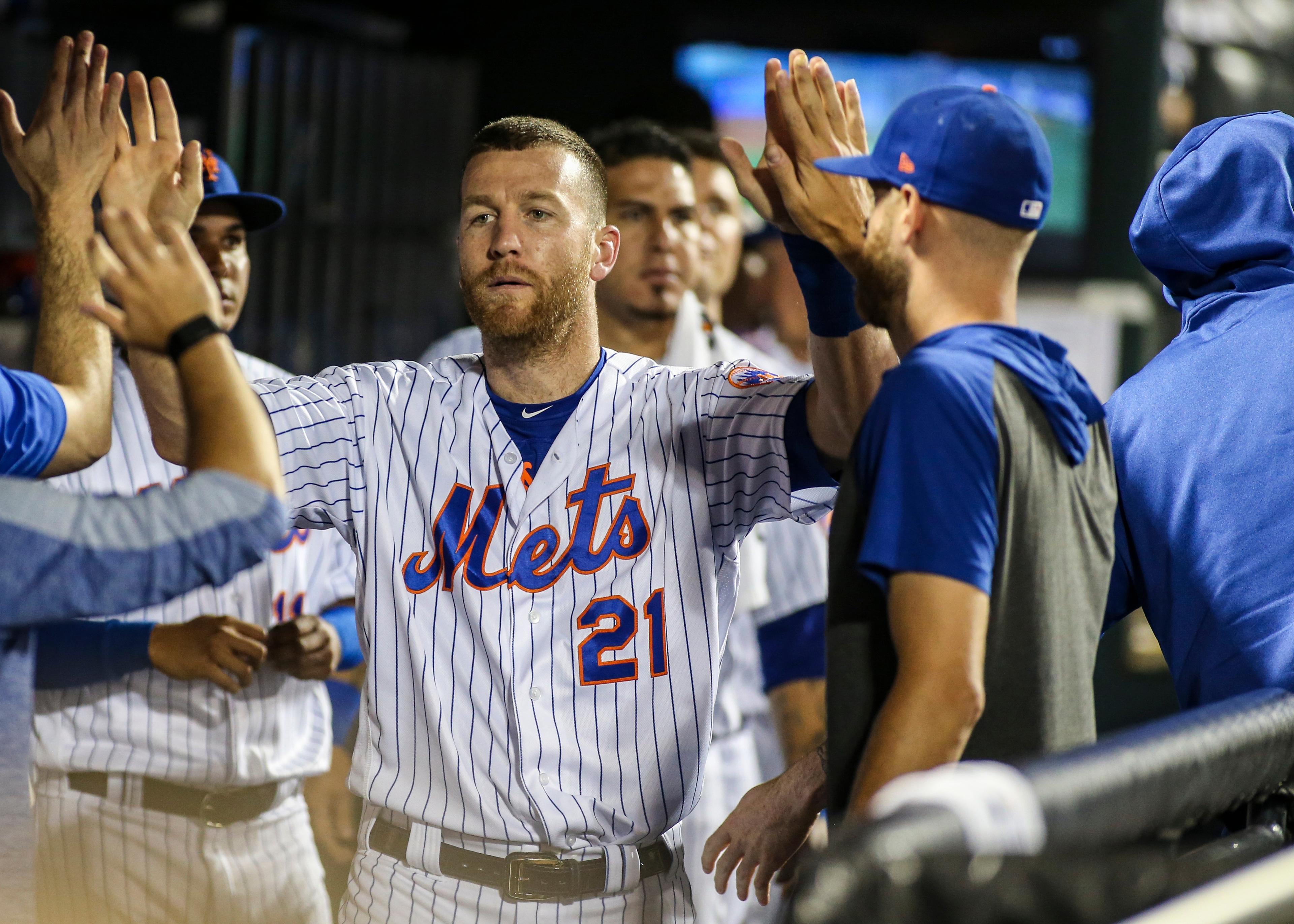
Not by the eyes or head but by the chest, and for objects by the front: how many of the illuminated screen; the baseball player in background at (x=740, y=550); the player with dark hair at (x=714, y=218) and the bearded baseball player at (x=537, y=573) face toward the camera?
4

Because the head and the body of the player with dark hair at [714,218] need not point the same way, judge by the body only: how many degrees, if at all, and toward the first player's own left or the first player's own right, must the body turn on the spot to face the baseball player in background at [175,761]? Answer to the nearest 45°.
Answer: approximately 45° to the first player's own right

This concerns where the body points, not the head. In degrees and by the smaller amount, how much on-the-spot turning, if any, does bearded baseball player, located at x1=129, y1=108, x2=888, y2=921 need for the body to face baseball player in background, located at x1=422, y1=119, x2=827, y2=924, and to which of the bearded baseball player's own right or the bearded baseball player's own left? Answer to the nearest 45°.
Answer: approximately 180°

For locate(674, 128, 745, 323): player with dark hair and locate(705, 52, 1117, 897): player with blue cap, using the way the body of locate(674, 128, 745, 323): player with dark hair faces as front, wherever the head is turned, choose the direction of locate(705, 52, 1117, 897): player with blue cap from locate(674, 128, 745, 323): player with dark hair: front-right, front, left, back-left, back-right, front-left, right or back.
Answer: front

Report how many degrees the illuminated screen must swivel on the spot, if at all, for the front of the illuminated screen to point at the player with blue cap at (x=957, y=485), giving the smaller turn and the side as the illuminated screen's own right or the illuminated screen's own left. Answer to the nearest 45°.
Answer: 0° — it already faces them

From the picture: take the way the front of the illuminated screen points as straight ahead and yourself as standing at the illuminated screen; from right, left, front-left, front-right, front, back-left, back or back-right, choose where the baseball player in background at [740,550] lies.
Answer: front

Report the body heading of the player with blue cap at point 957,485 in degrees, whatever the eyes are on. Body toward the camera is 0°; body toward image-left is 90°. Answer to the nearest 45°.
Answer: approximately 135°

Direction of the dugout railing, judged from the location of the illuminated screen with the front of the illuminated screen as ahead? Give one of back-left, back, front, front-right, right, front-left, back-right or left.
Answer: front

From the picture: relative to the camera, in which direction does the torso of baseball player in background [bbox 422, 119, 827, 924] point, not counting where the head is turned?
toward the camera

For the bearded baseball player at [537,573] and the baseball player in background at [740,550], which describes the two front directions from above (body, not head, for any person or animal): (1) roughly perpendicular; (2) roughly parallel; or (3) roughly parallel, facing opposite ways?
roughly parallel

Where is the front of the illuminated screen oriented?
toward the camera

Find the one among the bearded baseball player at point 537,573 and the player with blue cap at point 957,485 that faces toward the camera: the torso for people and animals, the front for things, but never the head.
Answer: the bearded baseball player

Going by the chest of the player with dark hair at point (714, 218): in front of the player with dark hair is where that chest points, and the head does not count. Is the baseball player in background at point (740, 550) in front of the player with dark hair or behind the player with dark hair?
in front

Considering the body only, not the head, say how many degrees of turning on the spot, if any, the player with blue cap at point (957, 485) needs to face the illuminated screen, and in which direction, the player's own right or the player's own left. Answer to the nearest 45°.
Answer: approximately 45° to the player's own right
